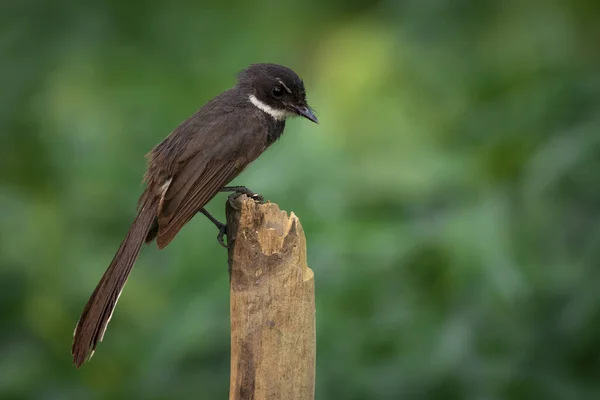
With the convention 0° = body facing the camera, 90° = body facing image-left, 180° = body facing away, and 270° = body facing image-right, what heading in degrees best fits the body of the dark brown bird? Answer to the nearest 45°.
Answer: approximately 270°
